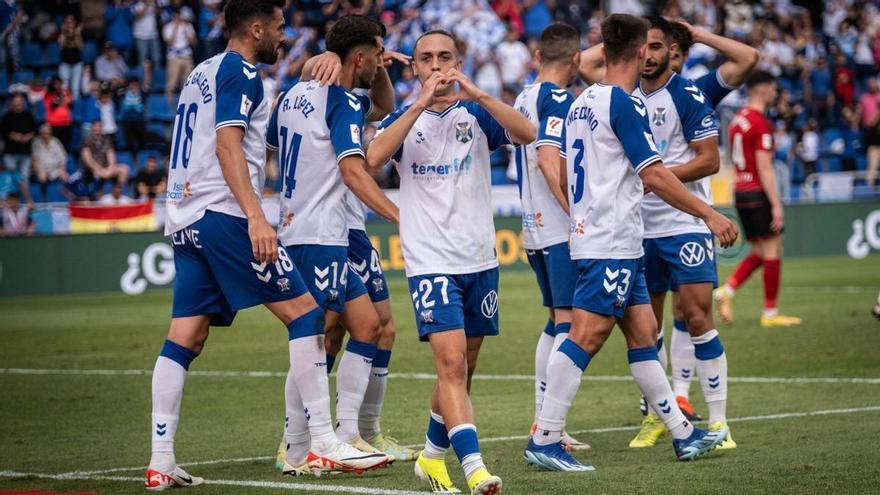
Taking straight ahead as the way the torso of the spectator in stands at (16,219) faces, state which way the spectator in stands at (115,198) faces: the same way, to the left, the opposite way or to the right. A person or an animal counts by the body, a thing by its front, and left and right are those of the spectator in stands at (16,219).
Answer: the same way

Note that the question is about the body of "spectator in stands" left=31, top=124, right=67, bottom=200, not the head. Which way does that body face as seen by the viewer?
toward the camera

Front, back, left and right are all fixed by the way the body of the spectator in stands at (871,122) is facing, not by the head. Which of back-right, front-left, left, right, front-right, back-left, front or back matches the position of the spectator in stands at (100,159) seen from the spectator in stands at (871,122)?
front-right

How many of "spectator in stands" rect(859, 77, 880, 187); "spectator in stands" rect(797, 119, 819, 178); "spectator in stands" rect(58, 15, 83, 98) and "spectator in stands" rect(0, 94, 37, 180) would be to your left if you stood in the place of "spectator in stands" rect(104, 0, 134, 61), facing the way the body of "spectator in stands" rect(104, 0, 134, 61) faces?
2

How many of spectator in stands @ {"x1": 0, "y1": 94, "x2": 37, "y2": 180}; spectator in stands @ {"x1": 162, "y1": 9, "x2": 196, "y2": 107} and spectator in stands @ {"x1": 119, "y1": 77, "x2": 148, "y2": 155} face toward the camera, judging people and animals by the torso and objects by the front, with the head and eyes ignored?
3

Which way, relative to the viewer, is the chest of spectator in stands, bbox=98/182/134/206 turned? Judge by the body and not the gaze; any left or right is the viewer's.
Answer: facing the viewer

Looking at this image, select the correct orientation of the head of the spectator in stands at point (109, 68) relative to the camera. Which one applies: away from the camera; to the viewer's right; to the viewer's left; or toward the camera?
toward the camera

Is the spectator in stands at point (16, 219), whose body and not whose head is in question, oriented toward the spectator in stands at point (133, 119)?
no

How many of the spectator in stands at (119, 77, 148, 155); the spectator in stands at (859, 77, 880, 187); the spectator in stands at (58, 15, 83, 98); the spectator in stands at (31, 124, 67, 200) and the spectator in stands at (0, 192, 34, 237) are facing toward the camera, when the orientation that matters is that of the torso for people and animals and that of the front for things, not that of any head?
5

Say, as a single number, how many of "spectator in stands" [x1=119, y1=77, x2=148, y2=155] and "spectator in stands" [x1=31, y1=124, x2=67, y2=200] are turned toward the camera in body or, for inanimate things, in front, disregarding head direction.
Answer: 2

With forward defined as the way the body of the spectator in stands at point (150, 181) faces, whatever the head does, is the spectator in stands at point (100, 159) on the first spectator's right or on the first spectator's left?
on the first spectator's right

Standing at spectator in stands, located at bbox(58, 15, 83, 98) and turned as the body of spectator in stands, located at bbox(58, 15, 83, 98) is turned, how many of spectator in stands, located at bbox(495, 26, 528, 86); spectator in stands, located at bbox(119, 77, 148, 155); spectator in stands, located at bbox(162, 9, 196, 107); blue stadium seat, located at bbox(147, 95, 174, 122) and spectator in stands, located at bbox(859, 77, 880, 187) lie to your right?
0

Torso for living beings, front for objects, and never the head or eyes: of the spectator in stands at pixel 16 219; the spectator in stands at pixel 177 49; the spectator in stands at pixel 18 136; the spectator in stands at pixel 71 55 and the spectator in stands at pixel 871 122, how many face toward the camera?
5

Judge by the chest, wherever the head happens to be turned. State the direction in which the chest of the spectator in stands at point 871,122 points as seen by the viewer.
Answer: toward the camera
